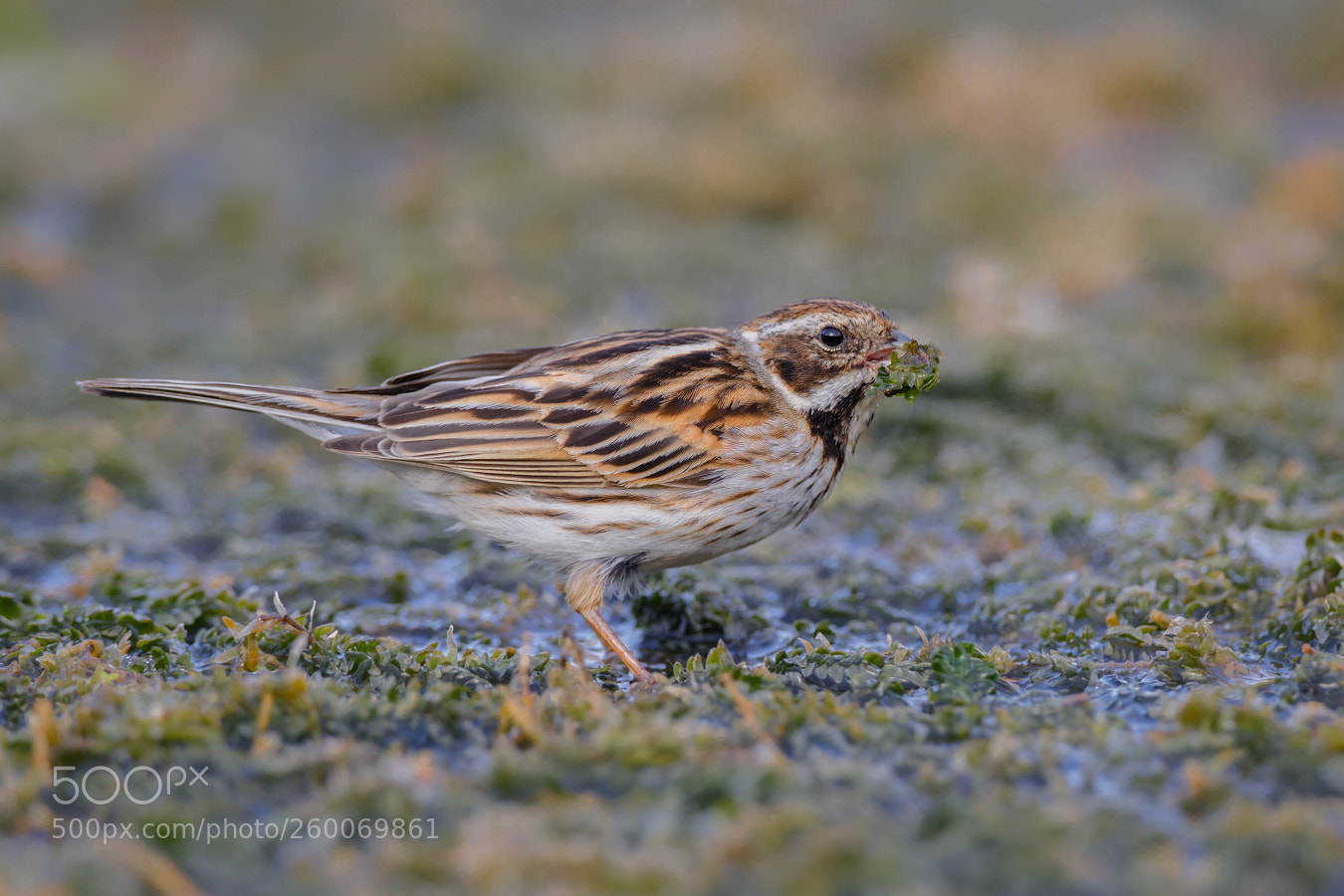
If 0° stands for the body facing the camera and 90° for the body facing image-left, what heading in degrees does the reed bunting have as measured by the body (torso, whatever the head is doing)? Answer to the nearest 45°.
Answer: approximately 270°
